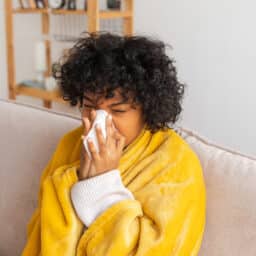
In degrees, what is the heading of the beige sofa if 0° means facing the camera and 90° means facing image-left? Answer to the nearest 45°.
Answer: approximately 45°

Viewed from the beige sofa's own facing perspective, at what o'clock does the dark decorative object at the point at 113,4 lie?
The dark decorative object is roughly at 5 o'clock from the beige sofa.

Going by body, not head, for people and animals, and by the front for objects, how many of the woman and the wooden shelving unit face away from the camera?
0

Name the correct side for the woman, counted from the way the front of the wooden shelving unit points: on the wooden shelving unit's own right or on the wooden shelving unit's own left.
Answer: on the wooden shelving unit's own left

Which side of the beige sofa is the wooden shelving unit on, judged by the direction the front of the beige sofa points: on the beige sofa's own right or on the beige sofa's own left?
on the beige sofa's own right

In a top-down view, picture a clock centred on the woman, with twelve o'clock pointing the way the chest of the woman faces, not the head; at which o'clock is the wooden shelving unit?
The wooden shelving unit is roughly at 4 o'clock from the woman.

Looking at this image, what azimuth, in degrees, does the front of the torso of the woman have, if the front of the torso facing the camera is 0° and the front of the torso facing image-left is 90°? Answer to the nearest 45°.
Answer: approximately 45°

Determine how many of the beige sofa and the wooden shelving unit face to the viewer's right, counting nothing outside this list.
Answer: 0

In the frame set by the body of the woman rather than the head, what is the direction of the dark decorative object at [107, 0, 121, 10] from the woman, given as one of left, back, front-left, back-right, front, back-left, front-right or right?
back-right

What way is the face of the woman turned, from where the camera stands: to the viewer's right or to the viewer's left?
to the viewer's left

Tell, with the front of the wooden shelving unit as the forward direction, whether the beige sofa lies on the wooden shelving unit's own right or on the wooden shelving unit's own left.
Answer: on the wooden shelving unit's own left

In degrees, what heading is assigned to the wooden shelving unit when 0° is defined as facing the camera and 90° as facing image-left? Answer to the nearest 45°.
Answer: approximately 45°
